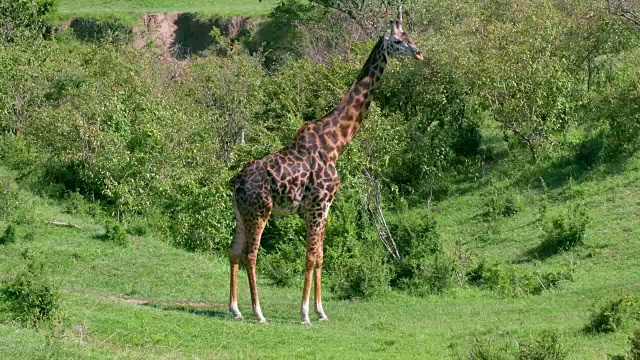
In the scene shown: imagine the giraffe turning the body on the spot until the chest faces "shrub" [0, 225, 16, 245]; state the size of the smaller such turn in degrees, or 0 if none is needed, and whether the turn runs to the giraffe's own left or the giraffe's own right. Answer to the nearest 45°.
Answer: approximately 135° to the giraffe's own left

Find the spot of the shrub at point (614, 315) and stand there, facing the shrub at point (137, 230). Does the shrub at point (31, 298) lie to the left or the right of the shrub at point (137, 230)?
left

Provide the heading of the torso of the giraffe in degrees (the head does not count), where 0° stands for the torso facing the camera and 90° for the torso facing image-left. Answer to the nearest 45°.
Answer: approximately 270°

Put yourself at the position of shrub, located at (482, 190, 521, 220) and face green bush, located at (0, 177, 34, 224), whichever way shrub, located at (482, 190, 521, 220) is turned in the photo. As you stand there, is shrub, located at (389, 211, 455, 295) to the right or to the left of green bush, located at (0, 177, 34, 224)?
left

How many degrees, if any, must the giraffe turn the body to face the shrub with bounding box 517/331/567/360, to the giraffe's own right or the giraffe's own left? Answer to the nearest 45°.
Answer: approximately 45° to the giraffe's own right

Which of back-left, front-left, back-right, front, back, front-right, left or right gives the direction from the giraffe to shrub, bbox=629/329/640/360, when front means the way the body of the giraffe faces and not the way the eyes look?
front-right

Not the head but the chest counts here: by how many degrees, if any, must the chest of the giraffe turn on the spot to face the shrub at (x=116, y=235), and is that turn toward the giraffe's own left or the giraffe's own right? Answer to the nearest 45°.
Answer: approximately 135° to the giraffe's own left

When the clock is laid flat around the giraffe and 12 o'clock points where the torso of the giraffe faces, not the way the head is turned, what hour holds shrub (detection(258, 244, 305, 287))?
The shrub is roughly at 9 o'clock from the giraffe.
